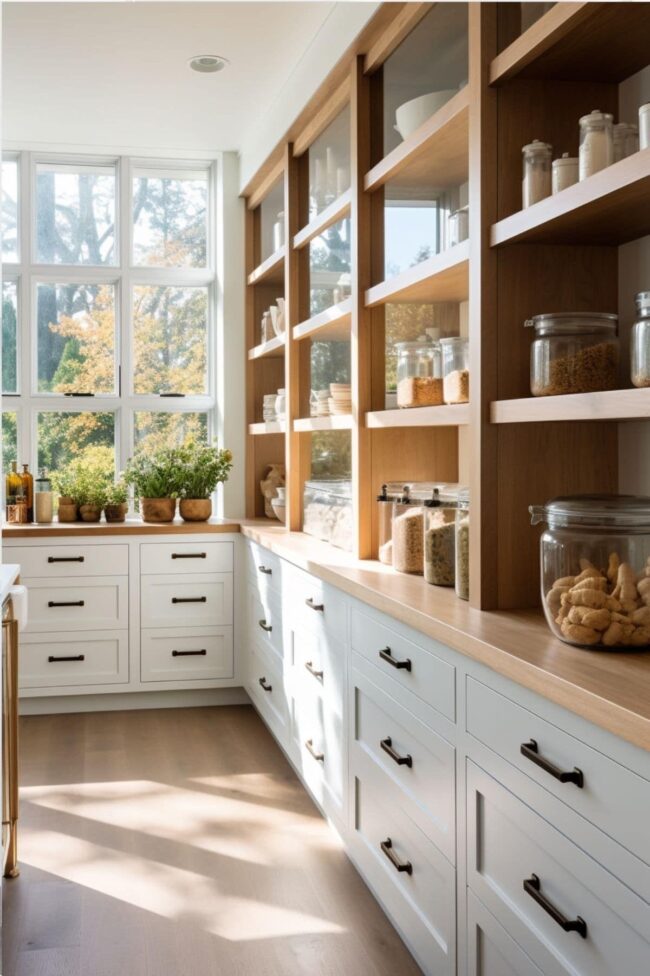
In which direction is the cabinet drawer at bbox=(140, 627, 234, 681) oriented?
toward the camera

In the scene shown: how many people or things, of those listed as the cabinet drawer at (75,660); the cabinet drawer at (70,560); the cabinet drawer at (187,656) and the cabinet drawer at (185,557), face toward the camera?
4

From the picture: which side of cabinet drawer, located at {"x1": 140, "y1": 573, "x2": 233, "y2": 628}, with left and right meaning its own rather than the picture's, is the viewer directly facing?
front

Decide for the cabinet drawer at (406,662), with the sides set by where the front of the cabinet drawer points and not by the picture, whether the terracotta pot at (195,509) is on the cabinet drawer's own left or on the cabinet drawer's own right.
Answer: on the cabinet drawer's own right

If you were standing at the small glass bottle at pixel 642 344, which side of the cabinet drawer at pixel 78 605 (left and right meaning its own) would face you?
front

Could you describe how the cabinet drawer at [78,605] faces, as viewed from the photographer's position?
facing the viewer

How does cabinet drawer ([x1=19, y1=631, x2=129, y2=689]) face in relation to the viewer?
toward the camera
